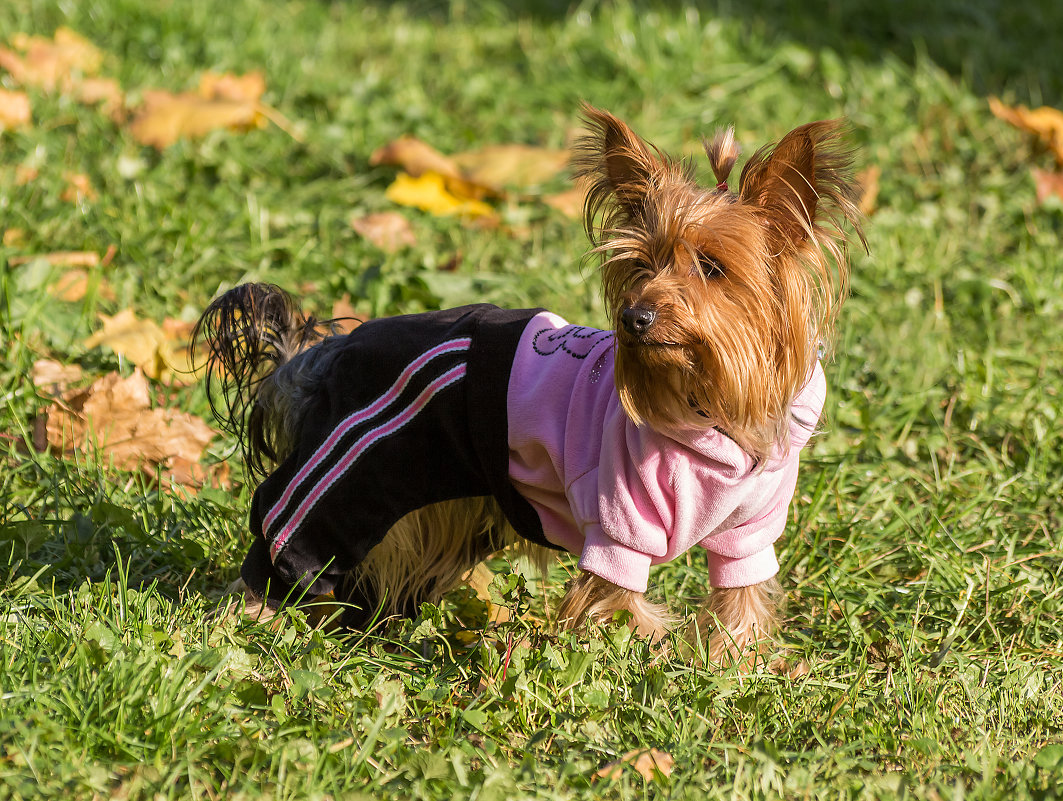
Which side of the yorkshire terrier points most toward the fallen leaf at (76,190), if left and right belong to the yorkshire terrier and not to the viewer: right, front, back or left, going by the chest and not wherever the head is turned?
back

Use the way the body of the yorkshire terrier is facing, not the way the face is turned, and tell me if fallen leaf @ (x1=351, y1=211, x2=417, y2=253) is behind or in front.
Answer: behind

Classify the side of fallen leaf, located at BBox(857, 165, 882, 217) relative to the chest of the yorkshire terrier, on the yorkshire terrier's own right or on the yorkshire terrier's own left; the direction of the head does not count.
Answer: on the yorkshire terrier's own left

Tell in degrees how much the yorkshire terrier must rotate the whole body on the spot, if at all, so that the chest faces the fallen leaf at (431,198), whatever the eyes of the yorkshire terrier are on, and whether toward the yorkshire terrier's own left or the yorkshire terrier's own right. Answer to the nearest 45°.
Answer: approximately 135° to the yorkshire terrier's own left

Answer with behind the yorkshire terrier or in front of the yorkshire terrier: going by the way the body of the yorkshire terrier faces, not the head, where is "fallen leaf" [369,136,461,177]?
behind

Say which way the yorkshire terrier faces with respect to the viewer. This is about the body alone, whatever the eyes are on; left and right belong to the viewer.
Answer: facing the viewer and to the right of the viewer

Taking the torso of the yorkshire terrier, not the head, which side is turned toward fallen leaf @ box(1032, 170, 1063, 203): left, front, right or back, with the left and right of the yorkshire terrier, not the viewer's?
left

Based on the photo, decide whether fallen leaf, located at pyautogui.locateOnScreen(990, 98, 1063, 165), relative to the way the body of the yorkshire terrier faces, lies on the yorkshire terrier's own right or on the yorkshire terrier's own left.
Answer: on the yorkshire terrier's own left

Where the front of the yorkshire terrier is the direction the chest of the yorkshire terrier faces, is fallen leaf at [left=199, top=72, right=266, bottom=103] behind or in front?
behind

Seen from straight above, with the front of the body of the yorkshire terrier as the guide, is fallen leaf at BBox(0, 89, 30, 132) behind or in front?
behind

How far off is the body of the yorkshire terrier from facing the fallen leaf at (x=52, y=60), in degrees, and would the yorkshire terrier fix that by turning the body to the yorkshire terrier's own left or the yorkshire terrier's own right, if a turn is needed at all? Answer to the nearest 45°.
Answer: approximately 180°
